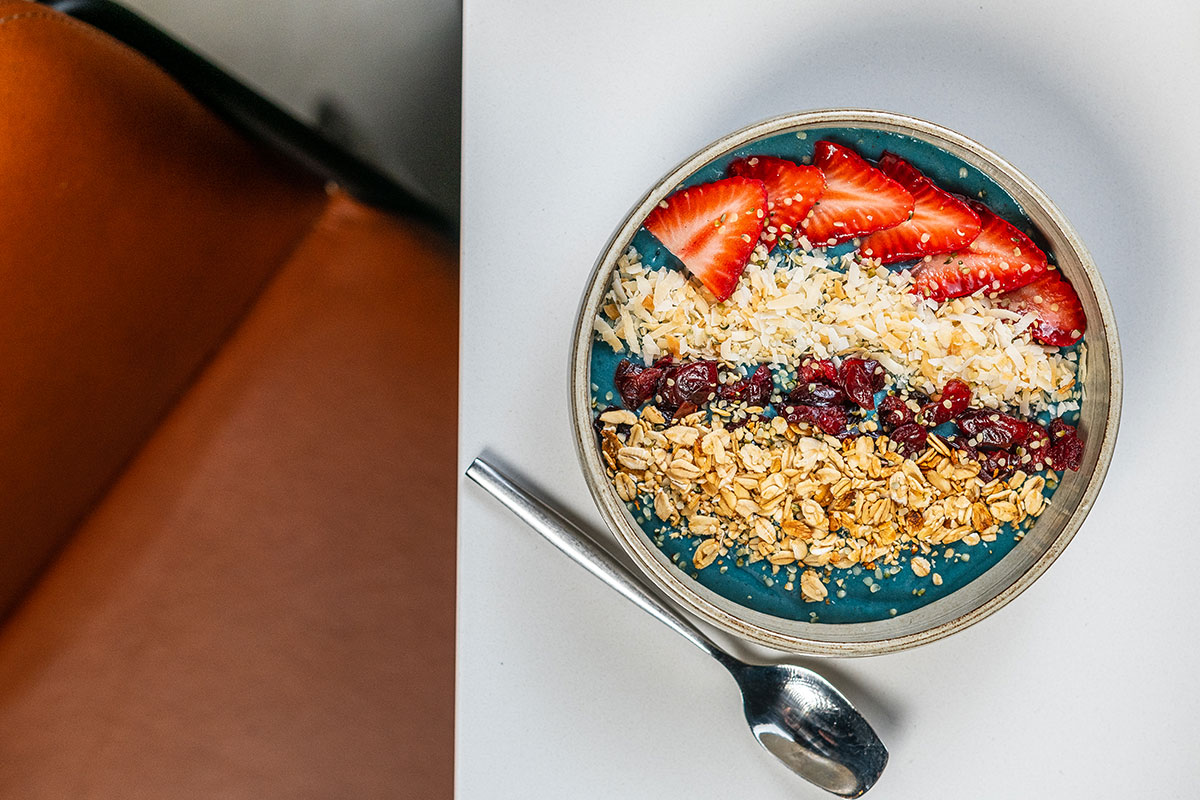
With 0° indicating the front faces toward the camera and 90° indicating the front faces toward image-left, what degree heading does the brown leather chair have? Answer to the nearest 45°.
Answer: approximately 315°
